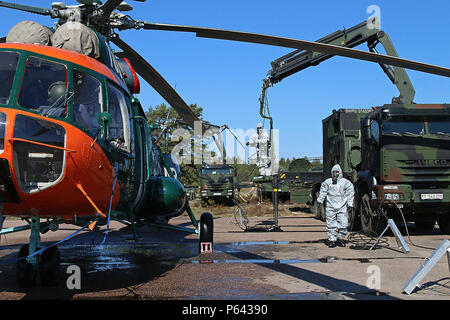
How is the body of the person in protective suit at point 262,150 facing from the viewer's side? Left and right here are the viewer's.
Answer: facing the viewer and to the left of the viewer

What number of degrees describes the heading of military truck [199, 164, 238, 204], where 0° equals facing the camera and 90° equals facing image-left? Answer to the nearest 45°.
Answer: approximately 0°

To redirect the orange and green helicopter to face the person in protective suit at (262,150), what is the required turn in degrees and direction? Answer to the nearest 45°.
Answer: approximately 180°

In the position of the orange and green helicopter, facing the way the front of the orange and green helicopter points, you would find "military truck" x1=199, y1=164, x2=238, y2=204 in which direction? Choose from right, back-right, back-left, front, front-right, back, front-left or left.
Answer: back

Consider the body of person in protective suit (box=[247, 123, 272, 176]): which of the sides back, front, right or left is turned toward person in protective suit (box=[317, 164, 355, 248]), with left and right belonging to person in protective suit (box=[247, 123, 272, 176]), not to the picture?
left

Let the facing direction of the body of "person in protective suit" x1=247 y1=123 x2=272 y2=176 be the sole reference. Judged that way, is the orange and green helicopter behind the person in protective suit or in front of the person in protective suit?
in front

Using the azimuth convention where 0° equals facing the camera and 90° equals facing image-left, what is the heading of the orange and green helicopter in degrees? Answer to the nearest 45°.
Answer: approximately 0°

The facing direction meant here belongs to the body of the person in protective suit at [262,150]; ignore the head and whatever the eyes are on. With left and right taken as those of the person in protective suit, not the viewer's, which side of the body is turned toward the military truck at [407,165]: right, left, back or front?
left

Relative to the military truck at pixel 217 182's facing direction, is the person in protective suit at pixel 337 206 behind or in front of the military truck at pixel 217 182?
in front
